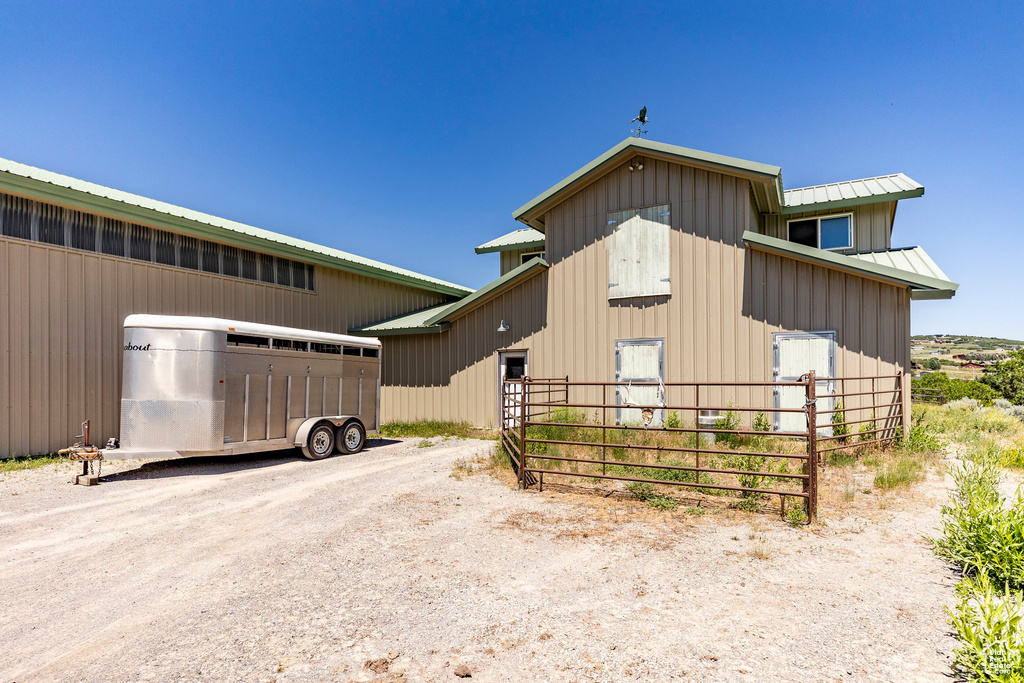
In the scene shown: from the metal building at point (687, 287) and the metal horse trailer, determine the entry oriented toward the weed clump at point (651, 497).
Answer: the metal building

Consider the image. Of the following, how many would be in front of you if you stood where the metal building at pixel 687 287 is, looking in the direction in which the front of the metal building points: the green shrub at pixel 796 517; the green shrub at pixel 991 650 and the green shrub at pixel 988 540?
3

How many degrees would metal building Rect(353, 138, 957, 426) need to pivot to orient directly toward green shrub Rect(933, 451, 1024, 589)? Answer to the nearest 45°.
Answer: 0° — it already faces it

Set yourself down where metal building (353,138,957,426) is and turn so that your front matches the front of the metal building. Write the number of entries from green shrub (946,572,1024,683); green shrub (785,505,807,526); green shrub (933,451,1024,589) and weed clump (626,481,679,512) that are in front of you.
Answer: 4

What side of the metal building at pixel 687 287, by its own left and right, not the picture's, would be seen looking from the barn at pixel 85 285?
right

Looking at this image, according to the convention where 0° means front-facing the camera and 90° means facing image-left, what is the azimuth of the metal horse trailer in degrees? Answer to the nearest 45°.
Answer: approximately 45°

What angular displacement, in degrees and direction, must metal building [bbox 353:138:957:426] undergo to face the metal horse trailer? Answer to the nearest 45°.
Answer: approximately 45° to its right

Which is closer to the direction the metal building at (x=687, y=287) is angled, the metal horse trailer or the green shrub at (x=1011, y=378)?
the metal horse trailer

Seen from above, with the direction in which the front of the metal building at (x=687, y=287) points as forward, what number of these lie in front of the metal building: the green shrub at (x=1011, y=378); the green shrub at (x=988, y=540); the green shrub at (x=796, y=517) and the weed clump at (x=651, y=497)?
3

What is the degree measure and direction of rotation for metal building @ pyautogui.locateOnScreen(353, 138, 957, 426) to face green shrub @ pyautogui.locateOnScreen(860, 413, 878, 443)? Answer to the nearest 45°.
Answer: approximately 45° to its left

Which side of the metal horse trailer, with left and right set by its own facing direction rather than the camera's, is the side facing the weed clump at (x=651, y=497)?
left
